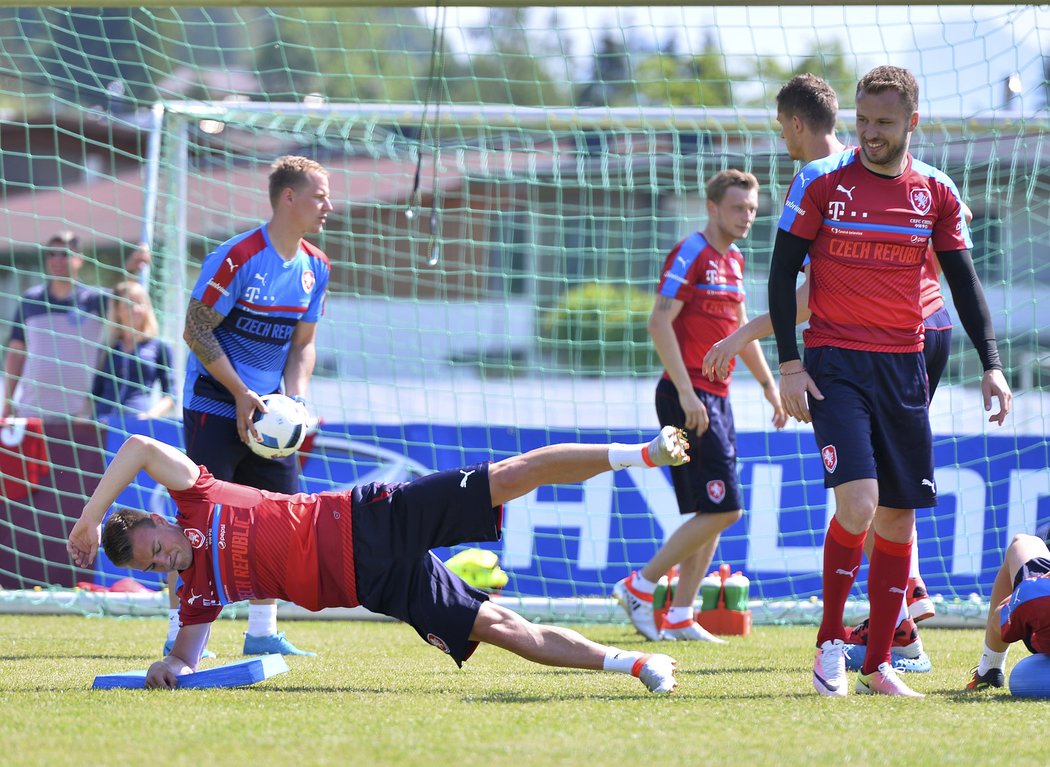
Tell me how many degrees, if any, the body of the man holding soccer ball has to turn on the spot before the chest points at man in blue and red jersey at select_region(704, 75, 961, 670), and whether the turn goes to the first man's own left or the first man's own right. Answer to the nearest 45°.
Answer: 0° — they already face them

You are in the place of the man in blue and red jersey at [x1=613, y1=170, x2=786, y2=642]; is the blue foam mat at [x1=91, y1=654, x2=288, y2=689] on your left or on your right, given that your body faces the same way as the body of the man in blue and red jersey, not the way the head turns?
on your right

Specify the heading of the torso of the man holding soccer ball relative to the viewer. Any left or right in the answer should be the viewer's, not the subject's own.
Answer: facing the viewer and to the right of the viewer

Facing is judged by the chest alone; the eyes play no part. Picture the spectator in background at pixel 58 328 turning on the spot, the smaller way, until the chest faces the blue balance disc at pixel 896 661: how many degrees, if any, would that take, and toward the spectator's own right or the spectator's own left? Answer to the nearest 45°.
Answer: approximately 45° to the spectator's own left

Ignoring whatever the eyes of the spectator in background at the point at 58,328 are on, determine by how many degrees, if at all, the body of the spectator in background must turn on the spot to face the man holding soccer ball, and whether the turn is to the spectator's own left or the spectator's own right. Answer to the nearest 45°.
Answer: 0° — they already face them

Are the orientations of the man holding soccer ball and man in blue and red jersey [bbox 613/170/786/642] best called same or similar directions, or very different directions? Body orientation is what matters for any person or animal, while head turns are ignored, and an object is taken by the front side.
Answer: same or similar directions

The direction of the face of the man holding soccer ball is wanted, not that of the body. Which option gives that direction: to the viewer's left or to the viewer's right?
to the viewer's right

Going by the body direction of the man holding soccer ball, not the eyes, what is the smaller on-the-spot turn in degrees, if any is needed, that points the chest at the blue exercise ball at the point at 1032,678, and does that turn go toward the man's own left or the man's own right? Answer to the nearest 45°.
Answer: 0° — they already face it

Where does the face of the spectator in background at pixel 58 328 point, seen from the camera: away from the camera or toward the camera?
toward the camera

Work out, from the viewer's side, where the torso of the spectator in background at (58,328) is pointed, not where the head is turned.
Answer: toward the camera
